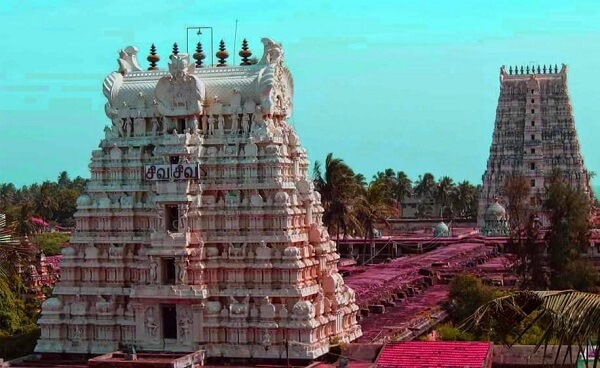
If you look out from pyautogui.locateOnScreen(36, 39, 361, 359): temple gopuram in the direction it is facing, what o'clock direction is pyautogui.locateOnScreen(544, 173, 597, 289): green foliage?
The green foliage is roughly at 8 o'clock from the temple gopuram.

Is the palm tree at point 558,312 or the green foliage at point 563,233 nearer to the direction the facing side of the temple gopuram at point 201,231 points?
the palm tree

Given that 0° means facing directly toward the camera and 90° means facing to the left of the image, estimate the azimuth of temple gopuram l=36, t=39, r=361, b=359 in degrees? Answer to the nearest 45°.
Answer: approximately 0°
